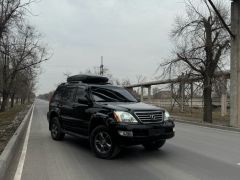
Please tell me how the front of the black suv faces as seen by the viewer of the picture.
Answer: facing the viewer and to the right of the viewer

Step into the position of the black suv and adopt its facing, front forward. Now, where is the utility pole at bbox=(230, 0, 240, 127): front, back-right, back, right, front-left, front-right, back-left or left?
left
